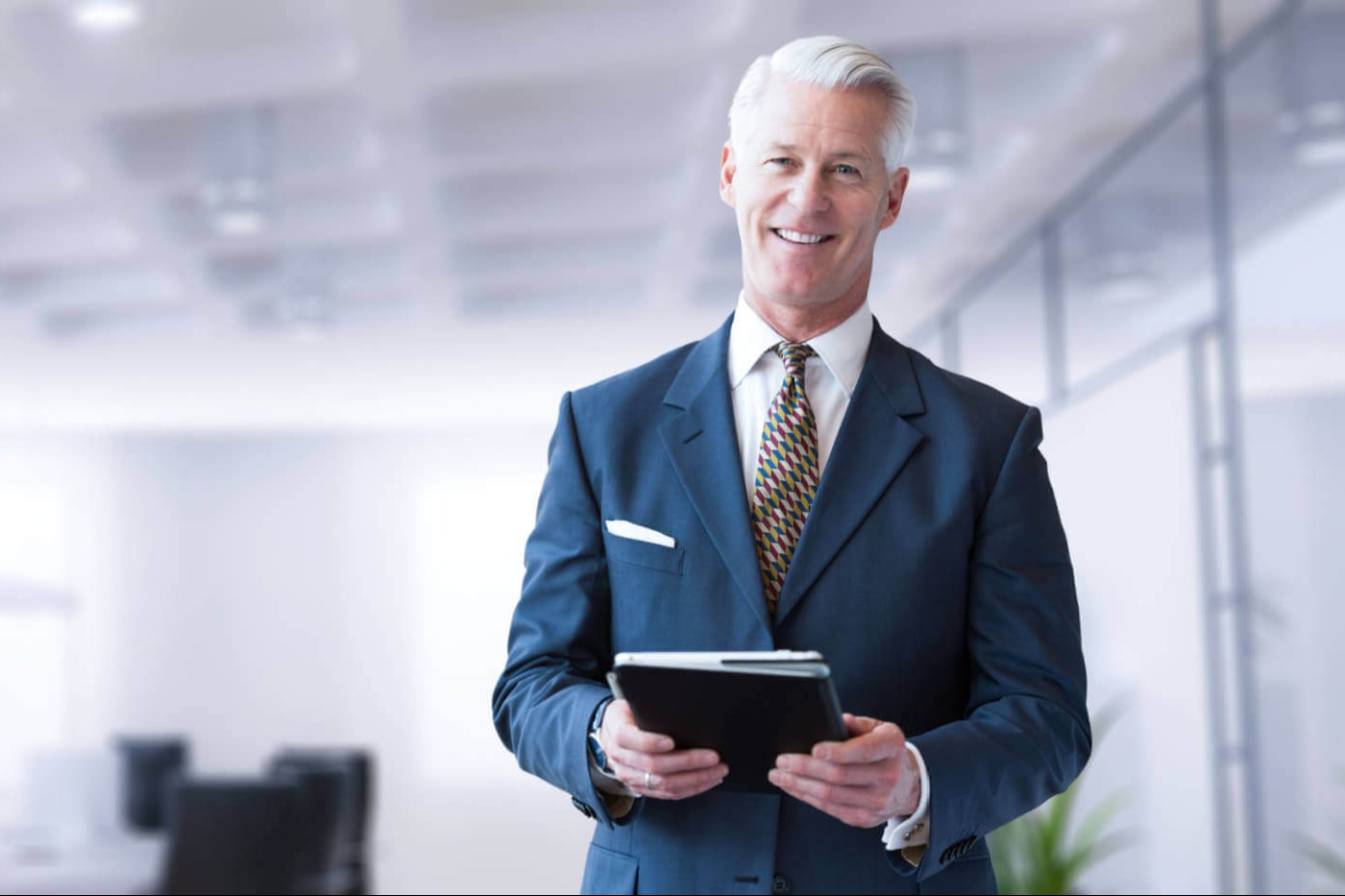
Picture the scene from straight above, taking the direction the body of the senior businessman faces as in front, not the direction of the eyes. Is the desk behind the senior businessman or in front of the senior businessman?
behind

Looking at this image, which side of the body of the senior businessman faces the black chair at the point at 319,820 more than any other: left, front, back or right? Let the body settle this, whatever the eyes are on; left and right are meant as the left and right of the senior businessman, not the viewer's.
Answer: back

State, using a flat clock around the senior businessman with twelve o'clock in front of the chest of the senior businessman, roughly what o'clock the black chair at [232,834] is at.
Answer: The black chair is roughly at 5 o'clock from the senior businessman.

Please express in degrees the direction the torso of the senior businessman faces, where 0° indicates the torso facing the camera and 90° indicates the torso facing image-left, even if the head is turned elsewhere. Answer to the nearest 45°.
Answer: approximately 0°
